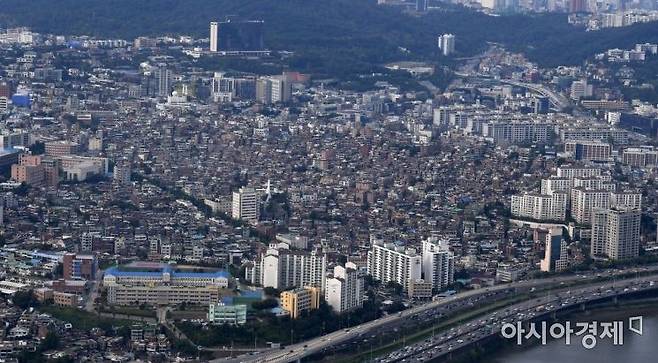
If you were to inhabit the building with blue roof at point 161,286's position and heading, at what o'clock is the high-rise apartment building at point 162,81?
The high-rise apartment building is roughly at 6 o'clock from the building with blue roof.

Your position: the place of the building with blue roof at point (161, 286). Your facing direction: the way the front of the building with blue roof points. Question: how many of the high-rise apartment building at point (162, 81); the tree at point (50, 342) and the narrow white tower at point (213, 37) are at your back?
2

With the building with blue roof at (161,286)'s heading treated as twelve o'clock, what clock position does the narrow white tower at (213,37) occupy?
The narrow white tower is roughly at 6 o'clock from the building with blue roof.

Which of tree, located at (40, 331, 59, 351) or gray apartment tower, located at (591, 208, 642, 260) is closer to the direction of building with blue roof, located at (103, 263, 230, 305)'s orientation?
the tree

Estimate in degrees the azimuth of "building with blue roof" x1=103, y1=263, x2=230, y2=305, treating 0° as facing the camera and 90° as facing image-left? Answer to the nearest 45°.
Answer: approximately 0°
